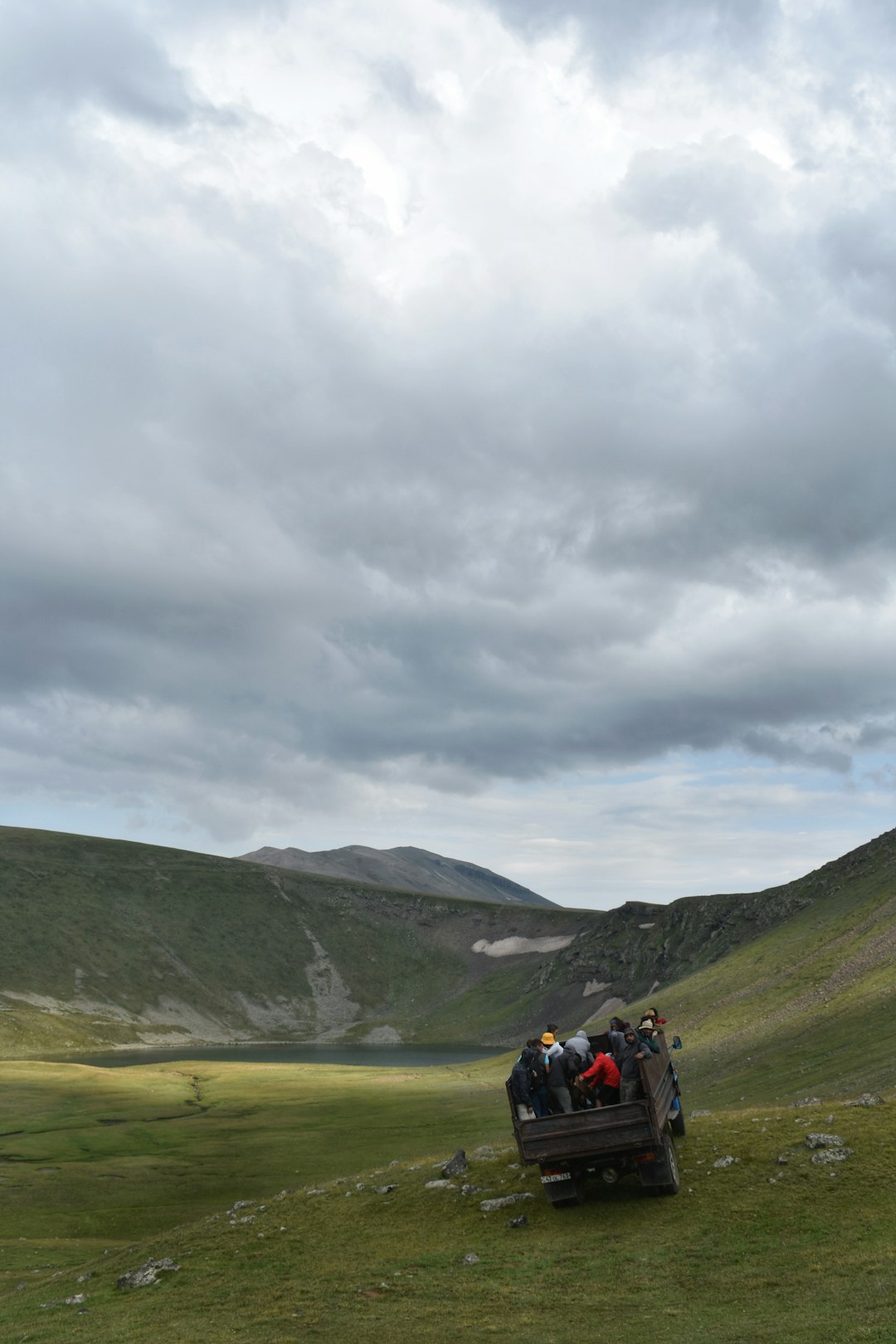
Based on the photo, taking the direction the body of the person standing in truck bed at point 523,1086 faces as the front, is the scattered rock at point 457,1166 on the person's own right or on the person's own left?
on the person's own left

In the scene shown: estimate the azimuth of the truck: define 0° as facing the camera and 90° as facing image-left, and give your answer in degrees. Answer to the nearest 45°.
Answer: approximately 180°

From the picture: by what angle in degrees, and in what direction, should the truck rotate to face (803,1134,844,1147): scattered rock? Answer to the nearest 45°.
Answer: approximately 45° to its right

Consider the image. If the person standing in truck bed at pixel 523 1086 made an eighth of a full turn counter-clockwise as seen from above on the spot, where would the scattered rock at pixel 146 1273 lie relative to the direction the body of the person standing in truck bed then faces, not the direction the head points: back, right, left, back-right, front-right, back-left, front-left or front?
back-left

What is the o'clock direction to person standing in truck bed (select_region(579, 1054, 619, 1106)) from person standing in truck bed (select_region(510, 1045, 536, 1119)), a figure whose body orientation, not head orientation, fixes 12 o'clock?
person standing in truck bed (select_region(579, 1054, 619, 1106)) is roughly at 1 o'clock from person standing in truck bed (select_region(510, 1045, 536, 1119)).
